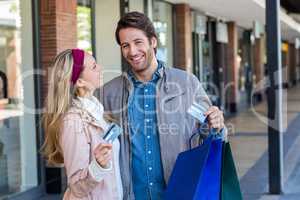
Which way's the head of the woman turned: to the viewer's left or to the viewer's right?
to the viewer's right

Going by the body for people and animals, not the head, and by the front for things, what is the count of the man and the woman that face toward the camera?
1

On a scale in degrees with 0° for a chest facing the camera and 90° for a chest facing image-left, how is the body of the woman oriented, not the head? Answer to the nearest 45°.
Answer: approximately 270°

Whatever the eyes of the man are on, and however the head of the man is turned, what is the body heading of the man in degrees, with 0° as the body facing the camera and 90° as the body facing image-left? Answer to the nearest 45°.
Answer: approximately 0°

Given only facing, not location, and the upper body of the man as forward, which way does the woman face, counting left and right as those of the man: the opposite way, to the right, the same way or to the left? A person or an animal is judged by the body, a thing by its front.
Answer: to the left
